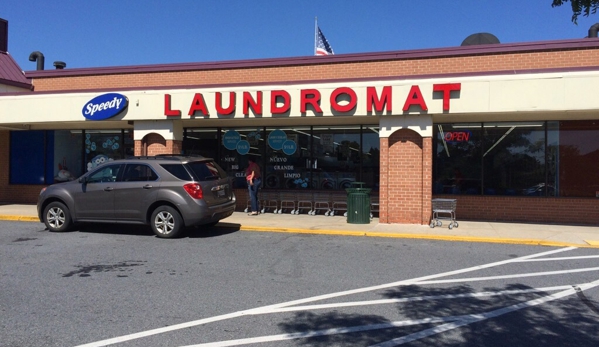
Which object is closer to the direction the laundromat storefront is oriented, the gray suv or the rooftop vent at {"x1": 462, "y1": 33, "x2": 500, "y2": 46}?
the gray suv

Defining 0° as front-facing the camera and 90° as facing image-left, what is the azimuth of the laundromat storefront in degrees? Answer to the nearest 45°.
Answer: approximately 0°

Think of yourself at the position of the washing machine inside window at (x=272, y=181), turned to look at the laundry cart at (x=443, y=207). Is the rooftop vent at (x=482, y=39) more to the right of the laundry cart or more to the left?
left

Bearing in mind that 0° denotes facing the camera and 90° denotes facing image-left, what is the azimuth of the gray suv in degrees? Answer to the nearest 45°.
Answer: approximately 135°

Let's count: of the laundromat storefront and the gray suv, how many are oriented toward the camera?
1

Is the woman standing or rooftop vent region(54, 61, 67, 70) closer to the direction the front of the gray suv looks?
the rooftop vent
